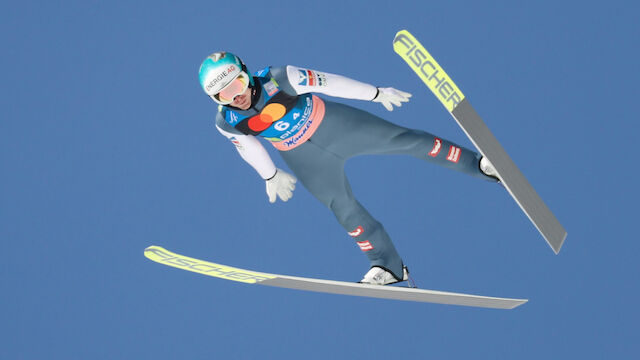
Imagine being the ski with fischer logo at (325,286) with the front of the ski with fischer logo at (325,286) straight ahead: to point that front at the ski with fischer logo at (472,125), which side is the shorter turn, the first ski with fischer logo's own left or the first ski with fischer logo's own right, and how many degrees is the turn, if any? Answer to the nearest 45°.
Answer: approximately 135° to the first ski with fischer logo's own left

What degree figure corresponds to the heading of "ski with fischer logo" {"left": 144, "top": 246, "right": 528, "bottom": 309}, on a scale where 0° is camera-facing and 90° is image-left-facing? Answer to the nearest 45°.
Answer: approximately 90°
